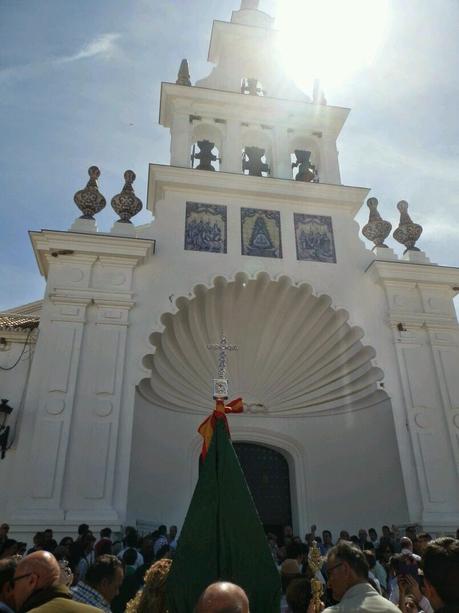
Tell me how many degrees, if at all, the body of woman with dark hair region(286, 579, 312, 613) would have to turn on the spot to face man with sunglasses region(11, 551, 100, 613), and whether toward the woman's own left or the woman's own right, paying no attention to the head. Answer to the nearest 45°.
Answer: approximately 135° to the woman's own left

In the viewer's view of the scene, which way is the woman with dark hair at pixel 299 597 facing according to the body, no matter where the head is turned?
away from the camera

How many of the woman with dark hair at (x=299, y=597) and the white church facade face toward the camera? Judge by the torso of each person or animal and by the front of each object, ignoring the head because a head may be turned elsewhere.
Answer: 1

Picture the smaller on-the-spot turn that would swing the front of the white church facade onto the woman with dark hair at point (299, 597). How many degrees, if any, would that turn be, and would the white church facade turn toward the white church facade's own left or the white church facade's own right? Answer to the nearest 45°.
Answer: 0° — it already faces them

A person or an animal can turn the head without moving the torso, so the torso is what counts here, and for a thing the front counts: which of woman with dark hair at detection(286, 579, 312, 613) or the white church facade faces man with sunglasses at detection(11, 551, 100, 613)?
the white church facade

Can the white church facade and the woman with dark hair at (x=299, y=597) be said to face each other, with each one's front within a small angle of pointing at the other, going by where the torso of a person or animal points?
yes

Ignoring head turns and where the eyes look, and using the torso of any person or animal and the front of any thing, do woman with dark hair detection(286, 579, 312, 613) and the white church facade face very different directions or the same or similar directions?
very different directions

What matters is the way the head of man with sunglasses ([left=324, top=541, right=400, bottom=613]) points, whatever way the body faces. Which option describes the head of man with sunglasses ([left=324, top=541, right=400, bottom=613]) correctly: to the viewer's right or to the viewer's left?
to the viewer's left

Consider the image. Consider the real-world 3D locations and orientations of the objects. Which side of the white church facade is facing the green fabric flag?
front

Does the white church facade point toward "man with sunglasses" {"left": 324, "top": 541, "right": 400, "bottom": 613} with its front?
yes

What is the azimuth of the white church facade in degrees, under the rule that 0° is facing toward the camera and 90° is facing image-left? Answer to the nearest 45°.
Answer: approximately 0°

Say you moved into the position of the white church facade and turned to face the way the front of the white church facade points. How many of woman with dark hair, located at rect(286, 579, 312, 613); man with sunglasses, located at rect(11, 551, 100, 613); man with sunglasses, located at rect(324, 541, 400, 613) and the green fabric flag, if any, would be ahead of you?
4

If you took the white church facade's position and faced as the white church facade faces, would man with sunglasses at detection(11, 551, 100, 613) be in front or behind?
in front
